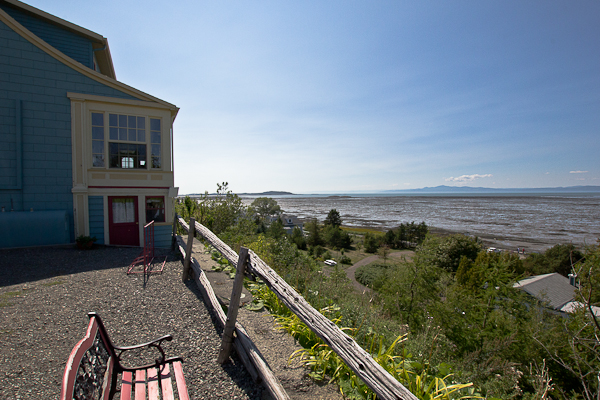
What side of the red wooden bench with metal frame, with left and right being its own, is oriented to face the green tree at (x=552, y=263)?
front

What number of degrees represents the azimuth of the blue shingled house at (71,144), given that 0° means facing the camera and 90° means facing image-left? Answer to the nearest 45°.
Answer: approximately 0°

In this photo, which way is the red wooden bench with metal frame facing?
to the viewer's right

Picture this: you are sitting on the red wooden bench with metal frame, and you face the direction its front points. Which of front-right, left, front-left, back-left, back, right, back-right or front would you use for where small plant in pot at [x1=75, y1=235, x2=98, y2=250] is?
left

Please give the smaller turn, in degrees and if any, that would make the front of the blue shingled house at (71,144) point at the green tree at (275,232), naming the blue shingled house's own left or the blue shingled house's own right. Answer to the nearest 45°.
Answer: approximately 135° to the blue shingled house's own left

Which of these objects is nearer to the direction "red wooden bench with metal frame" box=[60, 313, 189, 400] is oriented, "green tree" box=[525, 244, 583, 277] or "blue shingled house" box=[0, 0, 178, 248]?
the green tree
